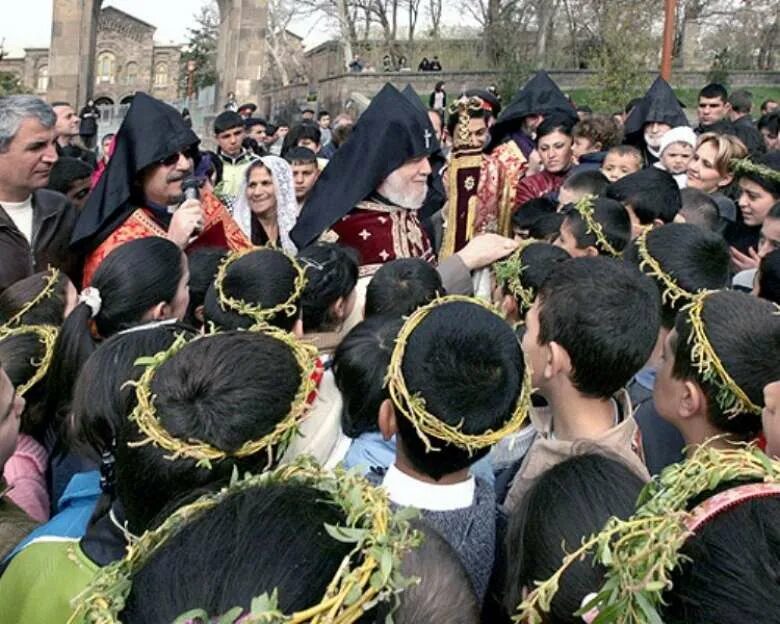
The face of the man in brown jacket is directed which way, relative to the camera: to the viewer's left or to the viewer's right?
to the viewer's right

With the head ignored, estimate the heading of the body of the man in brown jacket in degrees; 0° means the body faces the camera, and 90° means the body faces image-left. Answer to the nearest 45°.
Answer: approximately 315°

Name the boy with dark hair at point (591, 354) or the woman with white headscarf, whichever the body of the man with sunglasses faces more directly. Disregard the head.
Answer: the boy with dark hair

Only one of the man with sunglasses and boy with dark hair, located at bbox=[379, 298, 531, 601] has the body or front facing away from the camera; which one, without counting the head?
the boy with dark hair

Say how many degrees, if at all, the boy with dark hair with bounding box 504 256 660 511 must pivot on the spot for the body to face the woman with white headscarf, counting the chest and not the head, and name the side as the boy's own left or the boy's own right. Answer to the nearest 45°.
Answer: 0° — they already face them

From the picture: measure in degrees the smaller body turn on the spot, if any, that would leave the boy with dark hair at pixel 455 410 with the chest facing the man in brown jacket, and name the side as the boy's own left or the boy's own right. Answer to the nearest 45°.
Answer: approximately 45° to the boy's own left

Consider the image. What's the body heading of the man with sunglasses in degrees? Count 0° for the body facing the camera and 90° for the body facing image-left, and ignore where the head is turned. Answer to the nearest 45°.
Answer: approximately 315°

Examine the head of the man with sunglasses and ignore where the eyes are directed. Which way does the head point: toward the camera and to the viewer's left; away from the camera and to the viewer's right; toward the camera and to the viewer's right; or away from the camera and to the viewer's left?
toward the camera and to the viewer's right

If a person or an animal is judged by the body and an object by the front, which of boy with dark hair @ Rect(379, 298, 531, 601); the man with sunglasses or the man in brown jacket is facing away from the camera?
the boy with dark hair

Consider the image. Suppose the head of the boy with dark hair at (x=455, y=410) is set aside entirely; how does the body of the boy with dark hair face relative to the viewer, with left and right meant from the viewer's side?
facing away from the viewer
